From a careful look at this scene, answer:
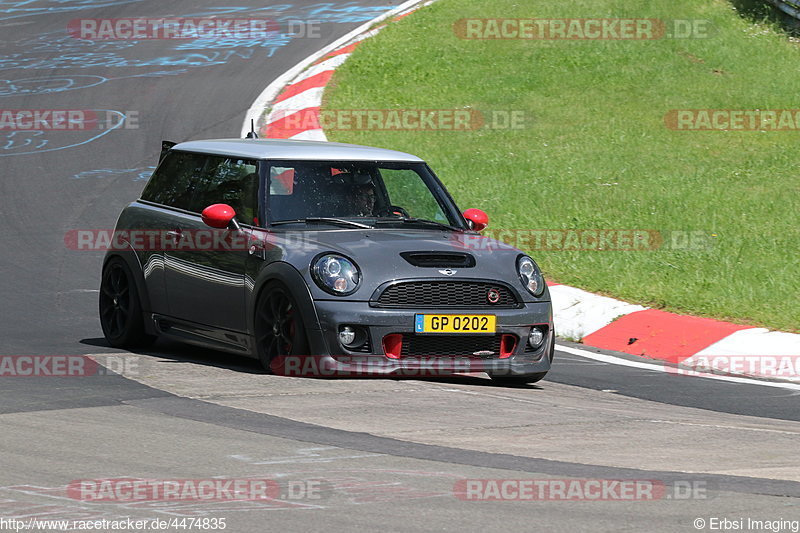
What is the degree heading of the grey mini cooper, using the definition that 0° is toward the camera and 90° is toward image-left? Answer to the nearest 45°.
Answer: approximately 315°
